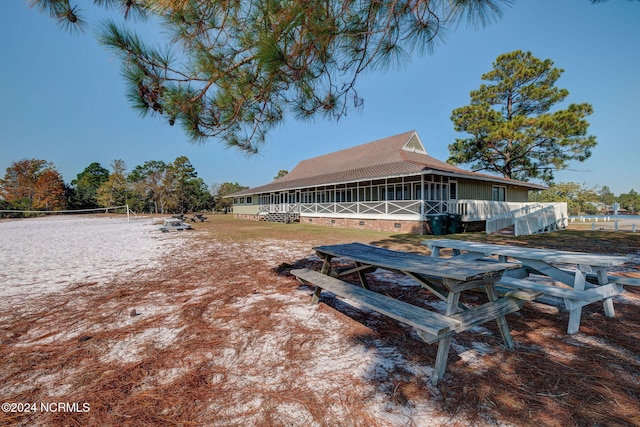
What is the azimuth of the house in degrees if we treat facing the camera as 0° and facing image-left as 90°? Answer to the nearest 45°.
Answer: approximately 45°

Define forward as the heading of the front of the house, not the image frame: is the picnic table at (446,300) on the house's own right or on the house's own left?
on the house's own left

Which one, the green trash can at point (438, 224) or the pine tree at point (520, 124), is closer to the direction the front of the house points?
the green trash can

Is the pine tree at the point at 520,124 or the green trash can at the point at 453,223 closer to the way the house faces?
the green trash can

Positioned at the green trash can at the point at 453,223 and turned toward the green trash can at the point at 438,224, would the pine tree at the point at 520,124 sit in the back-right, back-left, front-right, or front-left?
back-right

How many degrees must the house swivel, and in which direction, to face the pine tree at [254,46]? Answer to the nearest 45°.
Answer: approximately 45° to its left

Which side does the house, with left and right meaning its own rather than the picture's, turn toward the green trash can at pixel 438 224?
left

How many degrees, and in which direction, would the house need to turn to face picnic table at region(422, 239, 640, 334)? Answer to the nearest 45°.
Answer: approximately 45° to its left

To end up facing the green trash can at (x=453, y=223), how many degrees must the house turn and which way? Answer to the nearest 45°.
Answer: approximately 90° to its left
